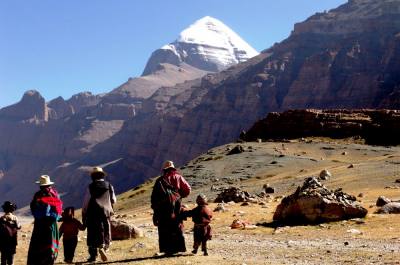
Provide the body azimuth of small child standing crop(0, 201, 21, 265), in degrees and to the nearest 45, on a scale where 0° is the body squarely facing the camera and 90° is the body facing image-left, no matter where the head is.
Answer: approximately 180°

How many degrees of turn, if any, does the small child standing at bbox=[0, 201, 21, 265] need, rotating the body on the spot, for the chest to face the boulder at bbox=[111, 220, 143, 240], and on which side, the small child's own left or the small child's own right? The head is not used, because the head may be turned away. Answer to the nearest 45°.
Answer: approximately 45° to the small child's own right

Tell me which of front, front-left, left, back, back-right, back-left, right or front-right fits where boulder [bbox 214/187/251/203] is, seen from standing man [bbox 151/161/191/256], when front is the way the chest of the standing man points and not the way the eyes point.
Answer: front

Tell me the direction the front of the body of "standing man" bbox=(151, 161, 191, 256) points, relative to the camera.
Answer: away from the camera

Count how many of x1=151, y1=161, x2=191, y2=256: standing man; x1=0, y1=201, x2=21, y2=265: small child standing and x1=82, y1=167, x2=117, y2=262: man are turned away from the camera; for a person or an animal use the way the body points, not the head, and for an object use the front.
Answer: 3

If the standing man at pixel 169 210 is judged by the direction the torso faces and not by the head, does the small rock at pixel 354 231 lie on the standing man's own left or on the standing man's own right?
on the standing man's own right

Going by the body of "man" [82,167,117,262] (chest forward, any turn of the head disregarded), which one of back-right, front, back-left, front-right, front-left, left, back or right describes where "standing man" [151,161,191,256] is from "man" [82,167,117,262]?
right

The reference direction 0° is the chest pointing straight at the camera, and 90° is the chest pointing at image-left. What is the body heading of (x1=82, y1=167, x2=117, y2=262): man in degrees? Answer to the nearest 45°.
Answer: approximately 180°
